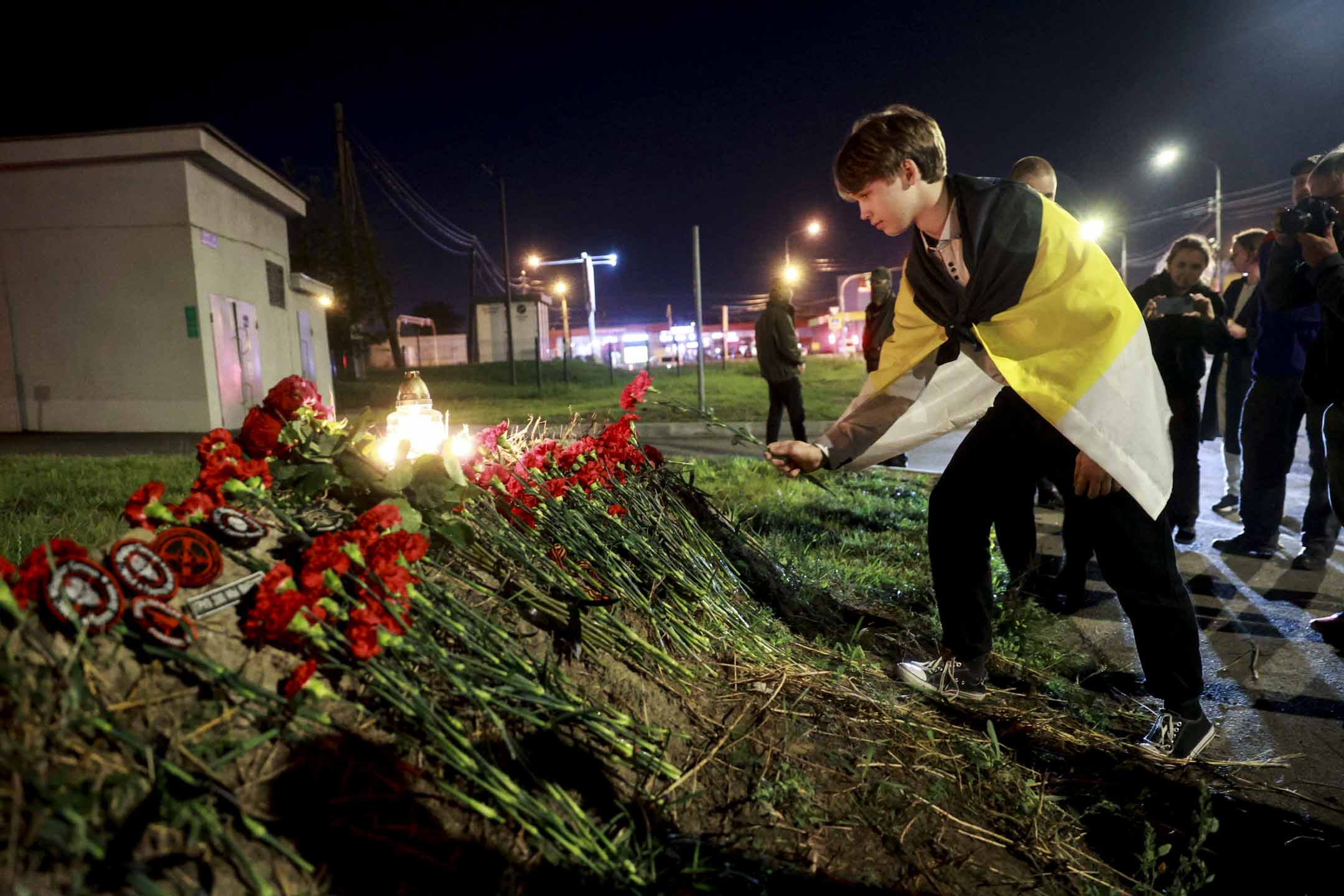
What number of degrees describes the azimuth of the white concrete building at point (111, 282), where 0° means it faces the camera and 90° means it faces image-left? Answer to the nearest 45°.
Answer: approximately 315°

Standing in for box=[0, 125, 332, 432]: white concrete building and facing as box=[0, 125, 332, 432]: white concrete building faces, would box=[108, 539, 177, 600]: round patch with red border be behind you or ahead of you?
ahead

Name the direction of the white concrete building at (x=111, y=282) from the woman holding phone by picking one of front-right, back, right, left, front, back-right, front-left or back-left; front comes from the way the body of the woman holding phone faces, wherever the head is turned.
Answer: right

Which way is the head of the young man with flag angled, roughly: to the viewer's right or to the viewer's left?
to the viewer's left

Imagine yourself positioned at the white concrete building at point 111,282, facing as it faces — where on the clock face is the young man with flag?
The young man with flag is roughly at 1 o'clock from the white concrete building.

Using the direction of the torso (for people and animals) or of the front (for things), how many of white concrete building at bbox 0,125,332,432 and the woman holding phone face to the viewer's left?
0

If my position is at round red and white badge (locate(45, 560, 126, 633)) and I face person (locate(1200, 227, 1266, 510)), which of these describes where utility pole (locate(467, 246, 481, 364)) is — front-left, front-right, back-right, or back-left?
front-left

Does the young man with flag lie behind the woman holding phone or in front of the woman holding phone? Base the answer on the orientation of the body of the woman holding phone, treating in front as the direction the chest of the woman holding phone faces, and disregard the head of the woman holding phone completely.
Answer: in front

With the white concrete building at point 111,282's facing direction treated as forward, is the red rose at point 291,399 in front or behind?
in front

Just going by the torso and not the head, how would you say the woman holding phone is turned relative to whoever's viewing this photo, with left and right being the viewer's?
facing the viewer

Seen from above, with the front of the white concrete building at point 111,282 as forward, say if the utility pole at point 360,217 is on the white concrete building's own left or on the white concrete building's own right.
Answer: on the white concrete building's own left

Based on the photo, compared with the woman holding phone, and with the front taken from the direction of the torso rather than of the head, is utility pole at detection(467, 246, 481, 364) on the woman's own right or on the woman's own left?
on the woman's own right
